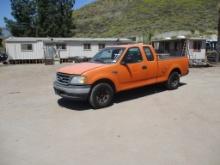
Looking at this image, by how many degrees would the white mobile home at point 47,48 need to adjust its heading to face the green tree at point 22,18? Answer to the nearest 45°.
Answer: approximately 180°

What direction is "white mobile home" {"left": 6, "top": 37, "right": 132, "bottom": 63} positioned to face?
toward the camera

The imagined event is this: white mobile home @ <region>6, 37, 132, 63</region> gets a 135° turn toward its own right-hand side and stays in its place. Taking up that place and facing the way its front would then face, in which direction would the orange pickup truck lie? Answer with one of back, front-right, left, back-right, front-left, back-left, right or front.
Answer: back-left

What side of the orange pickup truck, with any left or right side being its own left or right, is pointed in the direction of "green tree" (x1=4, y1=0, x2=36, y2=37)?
right

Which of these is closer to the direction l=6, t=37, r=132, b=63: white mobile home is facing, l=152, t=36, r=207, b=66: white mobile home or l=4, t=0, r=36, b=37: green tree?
the white mobile home

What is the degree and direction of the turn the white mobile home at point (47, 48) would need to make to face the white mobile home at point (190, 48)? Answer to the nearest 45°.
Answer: approximately 45° to its left

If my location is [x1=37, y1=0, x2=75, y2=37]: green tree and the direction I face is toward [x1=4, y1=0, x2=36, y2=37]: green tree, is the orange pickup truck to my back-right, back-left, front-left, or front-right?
back-left

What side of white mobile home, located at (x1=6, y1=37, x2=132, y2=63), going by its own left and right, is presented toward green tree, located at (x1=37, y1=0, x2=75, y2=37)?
back

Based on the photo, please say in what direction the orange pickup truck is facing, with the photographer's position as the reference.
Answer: facing the viewer and to the left of the viewer

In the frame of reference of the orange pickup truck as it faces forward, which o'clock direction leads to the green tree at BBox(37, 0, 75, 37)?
The green tree is roughly at 4 o'clock from the orange pickup truck.
